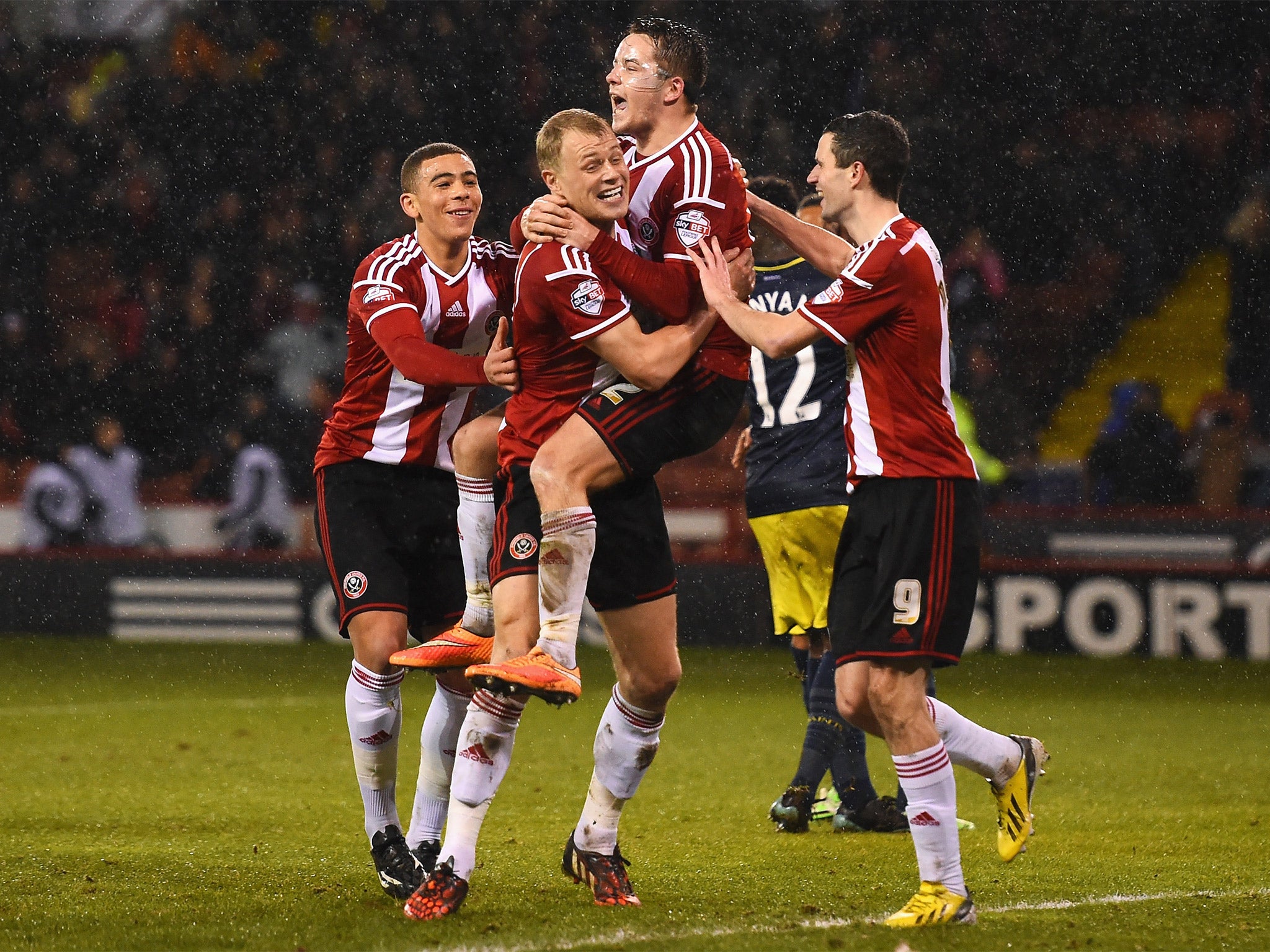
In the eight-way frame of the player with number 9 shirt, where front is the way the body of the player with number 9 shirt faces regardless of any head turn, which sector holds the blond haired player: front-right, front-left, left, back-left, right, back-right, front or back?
front

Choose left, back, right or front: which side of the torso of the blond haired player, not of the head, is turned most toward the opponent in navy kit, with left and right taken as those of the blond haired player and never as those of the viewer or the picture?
left

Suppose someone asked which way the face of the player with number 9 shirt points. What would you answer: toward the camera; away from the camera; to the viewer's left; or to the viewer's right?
to the viewer's left

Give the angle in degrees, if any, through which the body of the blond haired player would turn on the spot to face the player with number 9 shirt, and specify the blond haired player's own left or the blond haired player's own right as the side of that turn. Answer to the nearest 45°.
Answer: approximately 45° to the blond haired player's own left

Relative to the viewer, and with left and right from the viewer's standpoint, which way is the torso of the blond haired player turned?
facing the viewer and to the right of the viewer

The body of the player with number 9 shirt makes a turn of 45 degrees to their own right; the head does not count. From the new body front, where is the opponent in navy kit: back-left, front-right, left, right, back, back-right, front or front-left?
front-right

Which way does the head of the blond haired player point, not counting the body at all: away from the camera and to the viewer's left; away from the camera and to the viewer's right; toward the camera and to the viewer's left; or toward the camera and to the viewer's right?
toward the camera and to the viewer's right

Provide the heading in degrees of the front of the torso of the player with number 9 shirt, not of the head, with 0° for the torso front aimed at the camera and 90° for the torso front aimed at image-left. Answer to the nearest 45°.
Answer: approximately 90°

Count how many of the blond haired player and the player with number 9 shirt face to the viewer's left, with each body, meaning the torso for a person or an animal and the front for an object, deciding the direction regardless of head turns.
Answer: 1
